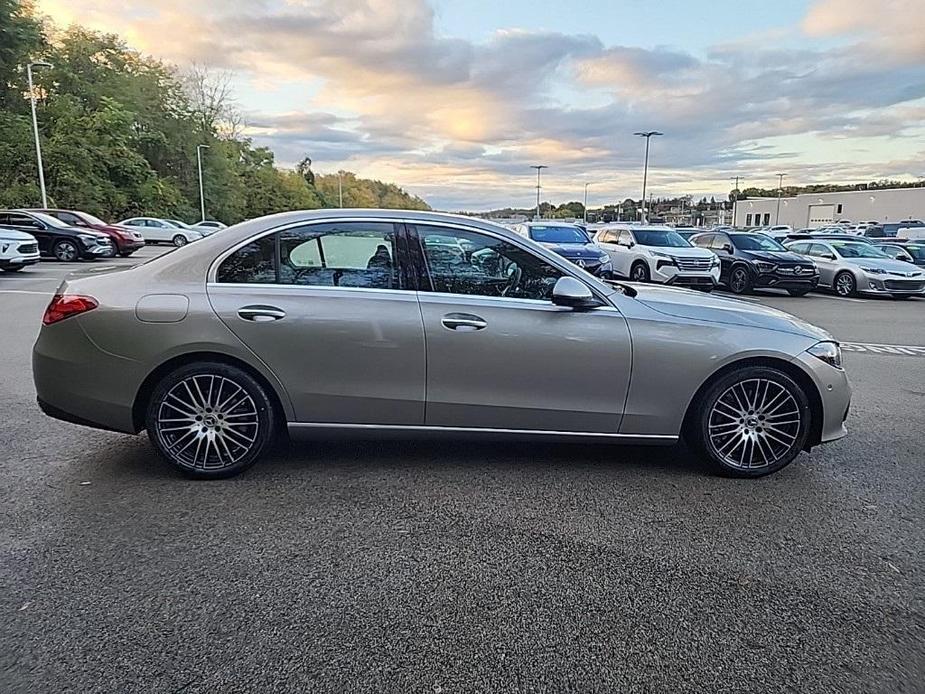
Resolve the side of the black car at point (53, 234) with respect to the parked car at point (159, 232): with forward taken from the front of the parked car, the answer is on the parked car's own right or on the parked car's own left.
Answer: on the parked car's own right

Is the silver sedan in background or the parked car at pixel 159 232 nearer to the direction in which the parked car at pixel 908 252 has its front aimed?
the silver sedan in background

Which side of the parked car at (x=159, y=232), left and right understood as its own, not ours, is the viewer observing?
right

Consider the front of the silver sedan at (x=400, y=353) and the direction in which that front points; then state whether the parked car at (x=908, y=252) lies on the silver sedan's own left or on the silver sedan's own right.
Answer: on the silver sedan's own left

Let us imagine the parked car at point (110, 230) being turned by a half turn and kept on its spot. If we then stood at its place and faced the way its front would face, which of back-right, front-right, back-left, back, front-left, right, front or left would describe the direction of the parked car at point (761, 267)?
back

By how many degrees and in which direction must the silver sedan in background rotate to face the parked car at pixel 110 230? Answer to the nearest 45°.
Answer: approximately 135° to its right

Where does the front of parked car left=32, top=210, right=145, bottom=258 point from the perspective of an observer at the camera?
facing the viewer and to the right of the viewer

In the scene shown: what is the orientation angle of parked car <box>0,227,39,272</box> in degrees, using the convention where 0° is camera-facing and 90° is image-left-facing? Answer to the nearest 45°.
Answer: approximately 315°

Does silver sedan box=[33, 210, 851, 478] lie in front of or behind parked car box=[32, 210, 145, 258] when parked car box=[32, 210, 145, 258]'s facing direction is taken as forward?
in front

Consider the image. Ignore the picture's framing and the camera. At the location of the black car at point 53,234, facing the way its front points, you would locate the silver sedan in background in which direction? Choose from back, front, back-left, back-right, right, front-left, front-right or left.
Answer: front

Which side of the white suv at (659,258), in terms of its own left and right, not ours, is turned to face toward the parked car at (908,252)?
left

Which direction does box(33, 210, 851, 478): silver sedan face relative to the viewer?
to the viewer's right

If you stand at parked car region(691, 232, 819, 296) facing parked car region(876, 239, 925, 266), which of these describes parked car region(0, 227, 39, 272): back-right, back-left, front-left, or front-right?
back-left

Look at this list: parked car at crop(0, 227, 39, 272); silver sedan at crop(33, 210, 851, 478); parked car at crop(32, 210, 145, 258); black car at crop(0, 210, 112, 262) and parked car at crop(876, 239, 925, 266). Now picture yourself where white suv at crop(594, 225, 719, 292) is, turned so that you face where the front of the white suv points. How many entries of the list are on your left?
1

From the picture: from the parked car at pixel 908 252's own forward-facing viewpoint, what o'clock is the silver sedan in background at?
The silver sedan in background is roughly at 2 o'clock from the parked car.

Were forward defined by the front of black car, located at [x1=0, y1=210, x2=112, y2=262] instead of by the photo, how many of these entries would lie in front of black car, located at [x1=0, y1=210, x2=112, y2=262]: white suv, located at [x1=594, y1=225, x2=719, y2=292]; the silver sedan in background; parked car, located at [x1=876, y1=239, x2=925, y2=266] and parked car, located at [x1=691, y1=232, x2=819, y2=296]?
4

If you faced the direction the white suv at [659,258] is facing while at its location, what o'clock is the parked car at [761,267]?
The parked car is roughly at 10 o'clock from the white suv.
